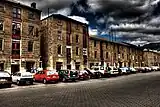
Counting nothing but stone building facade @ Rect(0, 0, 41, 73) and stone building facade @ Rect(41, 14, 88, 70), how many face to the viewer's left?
0

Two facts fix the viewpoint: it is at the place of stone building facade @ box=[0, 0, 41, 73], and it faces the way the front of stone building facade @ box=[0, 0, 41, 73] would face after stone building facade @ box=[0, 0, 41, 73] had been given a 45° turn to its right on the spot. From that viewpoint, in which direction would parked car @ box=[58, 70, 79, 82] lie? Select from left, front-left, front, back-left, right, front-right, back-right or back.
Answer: front-left

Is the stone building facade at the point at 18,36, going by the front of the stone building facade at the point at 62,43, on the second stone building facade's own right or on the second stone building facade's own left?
on the second stone building facade's own right

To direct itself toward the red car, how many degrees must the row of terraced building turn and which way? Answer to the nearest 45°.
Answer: approximately 45° to its right

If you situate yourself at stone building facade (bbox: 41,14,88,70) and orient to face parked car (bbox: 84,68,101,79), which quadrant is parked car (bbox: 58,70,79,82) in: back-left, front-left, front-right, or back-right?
front-right

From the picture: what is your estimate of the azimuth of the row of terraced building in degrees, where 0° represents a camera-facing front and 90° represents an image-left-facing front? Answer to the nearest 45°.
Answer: approximately 315°

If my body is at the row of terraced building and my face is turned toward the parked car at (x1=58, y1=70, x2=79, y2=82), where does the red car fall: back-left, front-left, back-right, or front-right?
front-right

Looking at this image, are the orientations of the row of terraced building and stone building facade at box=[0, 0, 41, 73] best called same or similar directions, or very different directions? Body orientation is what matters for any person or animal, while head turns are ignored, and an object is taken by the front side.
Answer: same or similar directions

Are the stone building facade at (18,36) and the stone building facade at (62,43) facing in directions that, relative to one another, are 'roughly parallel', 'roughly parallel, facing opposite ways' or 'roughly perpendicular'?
roughly parallel

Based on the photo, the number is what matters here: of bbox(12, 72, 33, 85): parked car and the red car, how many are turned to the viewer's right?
0

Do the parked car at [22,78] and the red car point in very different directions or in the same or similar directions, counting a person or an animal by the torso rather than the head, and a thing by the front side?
same or similar directions

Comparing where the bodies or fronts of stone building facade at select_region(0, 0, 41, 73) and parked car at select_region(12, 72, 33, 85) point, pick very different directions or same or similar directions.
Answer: very different directions

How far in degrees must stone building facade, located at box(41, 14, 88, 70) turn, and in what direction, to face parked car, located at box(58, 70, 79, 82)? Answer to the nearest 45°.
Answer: approximately 45° to its right
